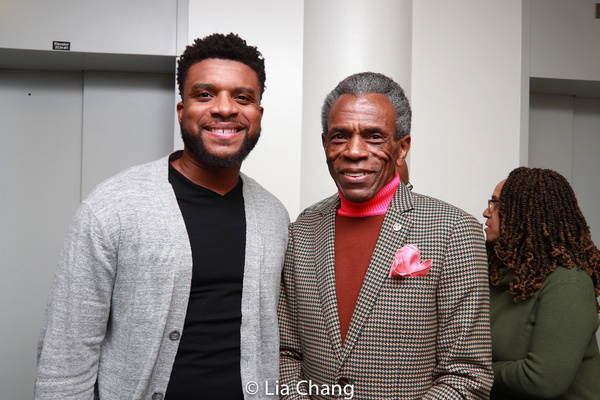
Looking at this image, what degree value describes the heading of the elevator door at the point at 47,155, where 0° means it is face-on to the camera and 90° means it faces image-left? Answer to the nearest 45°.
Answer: approximately 0°

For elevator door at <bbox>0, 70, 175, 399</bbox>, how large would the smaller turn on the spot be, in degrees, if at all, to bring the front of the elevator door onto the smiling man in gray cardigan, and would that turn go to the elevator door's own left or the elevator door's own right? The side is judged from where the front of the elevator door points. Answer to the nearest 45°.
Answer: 0° — it already faces them
